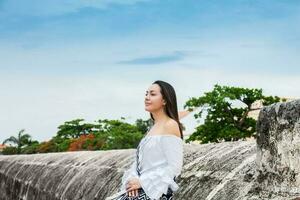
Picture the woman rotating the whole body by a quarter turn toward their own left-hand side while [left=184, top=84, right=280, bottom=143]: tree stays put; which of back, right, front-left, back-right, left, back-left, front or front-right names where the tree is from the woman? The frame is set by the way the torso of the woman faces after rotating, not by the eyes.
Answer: back-left

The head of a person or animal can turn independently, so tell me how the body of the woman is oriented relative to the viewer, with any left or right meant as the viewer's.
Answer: facing the viewer and to the left of the viewer
